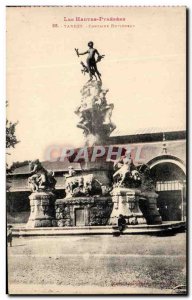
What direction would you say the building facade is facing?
toward the camera
